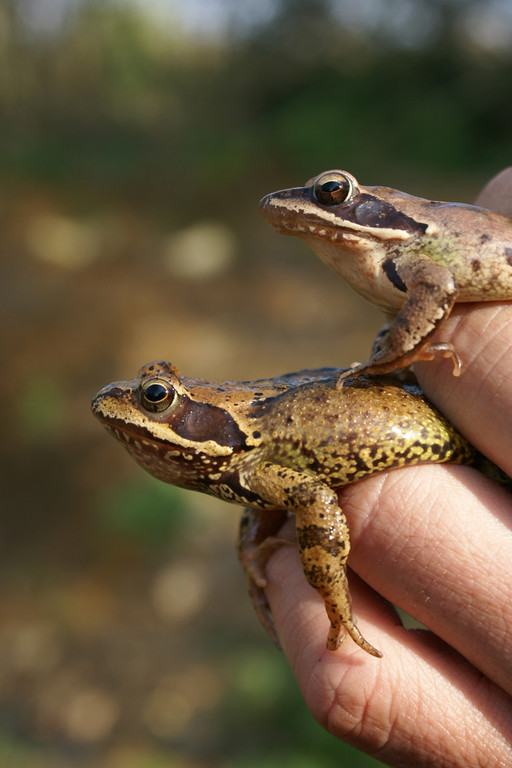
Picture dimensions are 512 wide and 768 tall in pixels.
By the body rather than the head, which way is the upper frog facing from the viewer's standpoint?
to the viewer's left

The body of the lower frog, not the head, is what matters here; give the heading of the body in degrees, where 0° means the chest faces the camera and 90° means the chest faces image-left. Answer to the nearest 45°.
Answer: approximately 90°
